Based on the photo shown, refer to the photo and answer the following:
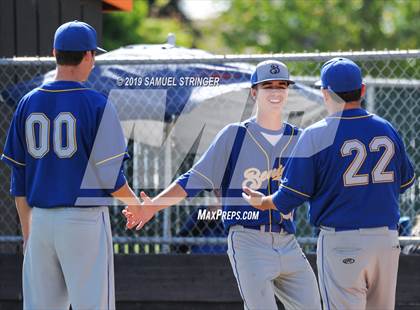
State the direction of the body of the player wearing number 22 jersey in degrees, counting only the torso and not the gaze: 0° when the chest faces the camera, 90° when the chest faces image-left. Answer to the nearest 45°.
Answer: approximately 135°

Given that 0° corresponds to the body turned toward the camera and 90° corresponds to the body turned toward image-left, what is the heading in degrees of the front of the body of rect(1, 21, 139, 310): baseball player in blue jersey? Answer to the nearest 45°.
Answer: approximately 225°

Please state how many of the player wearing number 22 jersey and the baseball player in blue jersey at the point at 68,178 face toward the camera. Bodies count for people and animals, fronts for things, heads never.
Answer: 0

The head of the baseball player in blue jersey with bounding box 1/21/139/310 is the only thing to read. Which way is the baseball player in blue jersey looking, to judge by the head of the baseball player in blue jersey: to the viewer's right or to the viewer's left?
to the viewer's right

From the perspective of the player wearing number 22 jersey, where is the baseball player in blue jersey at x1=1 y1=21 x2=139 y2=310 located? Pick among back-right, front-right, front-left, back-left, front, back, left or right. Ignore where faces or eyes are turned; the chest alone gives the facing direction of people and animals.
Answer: front-left

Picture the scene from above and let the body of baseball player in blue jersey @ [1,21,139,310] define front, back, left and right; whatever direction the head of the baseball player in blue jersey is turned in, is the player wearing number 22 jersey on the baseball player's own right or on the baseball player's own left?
on the baseball player's own right

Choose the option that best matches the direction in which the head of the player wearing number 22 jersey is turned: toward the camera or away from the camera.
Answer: away from the camera
